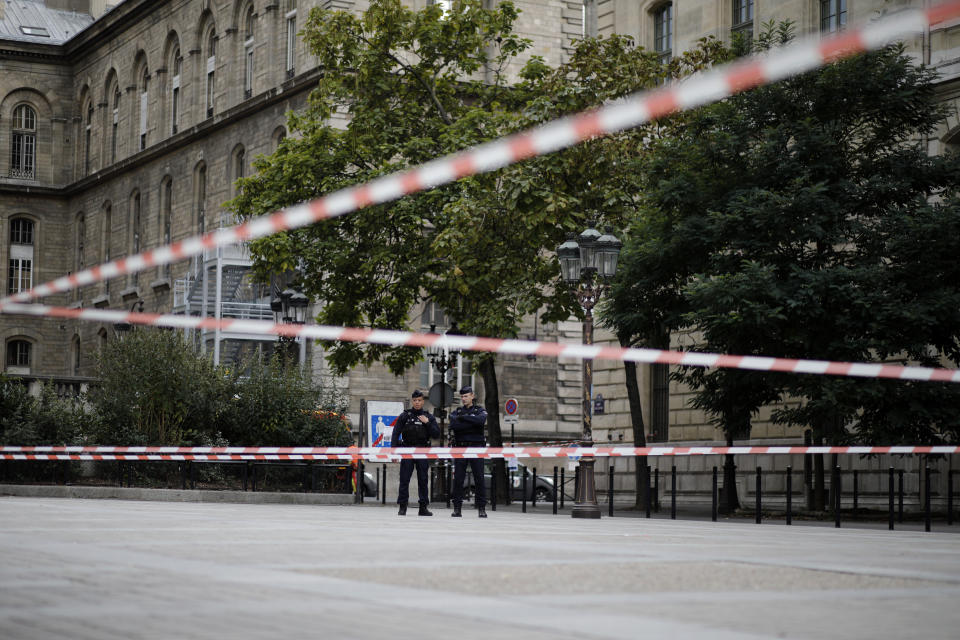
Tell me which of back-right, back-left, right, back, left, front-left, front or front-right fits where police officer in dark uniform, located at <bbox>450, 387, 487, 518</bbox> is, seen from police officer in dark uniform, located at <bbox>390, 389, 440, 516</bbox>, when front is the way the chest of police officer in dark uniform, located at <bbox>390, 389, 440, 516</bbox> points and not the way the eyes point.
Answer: left

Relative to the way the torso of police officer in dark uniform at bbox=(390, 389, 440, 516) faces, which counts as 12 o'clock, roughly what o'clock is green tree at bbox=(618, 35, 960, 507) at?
The green tree is roughly at 8 o'clock from the police officer in dark uniform.

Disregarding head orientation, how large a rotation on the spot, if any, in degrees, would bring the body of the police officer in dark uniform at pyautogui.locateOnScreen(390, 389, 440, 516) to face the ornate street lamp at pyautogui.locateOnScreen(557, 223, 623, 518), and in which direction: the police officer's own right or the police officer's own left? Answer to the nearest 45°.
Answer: approximately 135° to the police officer's own left

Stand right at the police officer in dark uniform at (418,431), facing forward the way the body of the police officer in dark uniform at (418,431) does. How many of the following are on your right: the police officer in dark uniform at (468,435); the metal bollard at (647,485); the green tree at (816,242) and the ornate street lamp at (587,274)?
0

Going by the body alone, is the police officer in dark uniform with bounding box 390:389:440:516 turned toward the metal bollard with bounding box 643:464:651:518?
no

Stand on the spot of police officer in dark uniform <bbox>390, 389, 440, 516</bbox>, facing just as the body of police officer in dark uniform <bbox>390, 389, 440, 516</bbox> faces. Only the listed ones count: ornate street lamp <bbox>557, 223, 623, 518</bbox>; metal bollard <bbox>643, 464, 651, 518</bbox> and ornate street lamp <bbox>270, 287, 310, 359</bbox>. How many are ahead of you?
0

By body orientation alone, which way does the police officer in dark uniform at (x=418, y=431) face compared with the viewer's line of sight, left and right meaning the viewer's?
facing the viewer

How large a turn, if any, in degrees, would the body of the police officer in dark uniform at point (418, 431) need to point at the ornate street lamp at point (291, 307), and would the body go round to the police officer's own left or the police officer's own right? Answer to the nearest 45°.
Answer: approximately 180°

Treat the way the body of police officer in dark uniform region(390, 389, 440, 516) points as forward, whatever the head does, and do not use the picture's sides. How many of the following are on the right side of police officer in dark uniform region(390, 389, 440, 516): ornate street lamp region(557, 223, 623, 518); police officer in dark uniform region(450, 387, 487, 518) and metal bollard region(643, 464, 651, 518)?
0

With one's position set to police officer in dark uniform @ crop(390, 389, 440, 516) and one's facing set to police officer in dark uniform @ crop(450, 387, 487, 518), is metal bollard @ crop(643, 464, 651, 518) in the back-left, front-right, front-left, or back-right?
front-left
